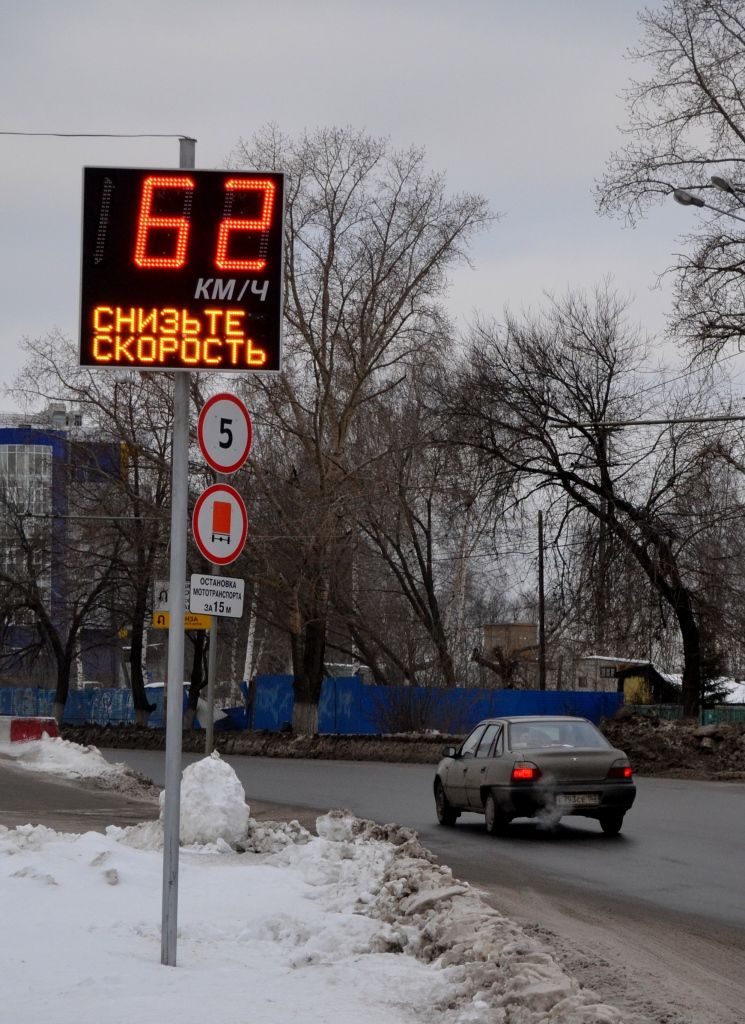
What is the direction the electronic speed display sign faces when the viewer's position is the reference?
facing the viewer

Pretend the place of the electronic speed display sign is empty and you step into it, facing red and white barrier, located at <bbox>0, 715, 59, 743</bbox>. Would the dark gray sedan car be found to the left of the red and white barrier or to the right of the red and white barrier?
right

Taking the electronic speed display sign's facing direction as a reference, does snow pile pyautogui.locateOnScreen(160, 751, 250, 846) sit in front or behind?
behind

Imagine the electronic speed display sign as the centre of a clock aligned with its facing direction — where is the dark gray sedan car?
The dark gray sedan car is roughly at 7 o'clock from the electronic speed display sign.

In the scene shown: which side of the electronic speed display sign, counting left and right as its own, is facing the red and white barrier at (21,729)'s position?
back
